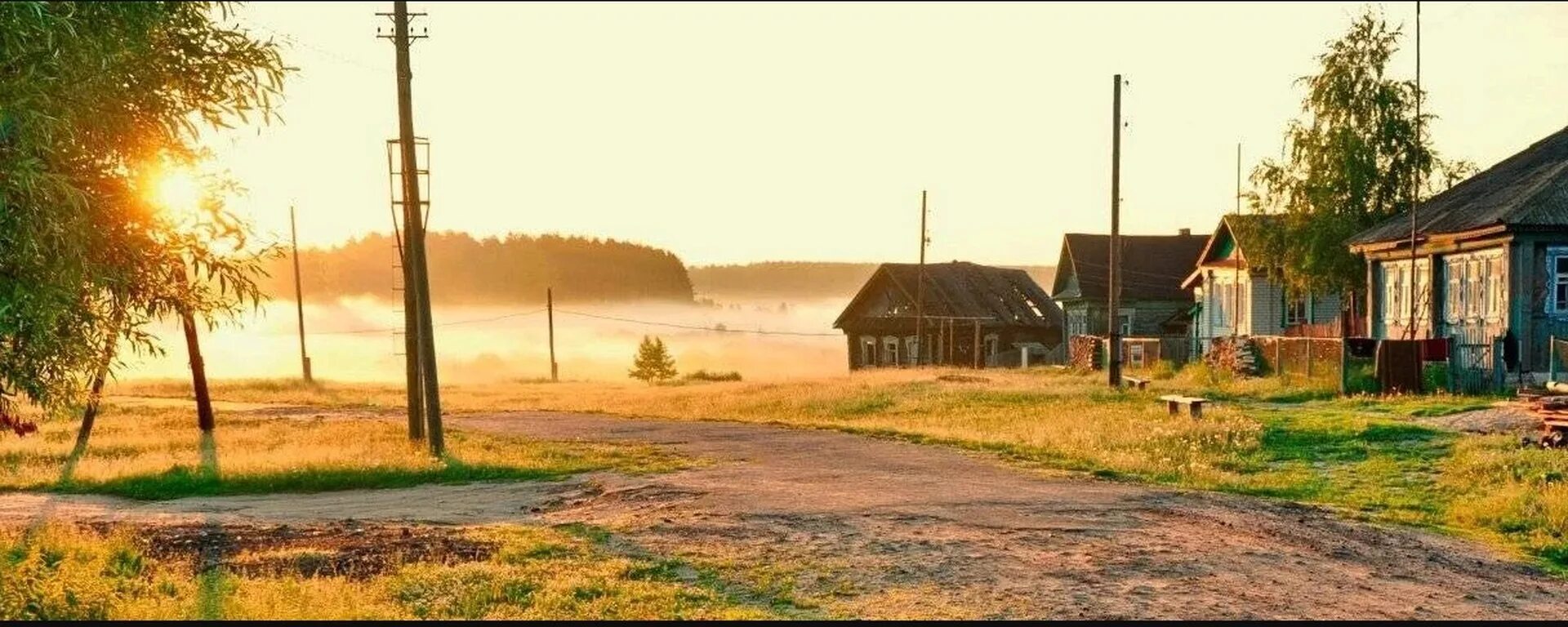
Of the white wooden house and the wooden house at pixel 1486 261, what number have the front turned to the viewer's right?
0

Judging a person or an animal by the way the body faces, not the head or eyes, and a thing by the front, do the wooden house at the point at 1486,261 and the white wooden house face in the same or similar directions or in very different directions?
same or similar directions

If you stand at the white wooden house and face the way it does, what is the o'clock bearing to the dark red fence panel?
The dark red fence panel is roughly at 10 o'clock from the white wooden house.

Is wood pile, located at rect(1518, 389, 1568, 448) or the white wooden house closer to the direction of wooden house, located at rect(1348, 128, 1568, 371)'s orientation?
the wood pile

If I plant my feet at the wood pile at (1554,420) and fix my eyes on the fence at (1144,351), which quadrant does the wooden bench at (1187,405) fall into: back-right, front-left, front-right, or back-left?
front-left

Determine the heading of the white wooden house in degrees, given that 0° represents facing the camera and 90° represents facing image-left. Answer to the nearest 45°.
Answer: approximately 45°

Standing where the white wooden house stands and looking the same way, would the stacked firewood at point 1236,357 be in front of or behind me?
in front

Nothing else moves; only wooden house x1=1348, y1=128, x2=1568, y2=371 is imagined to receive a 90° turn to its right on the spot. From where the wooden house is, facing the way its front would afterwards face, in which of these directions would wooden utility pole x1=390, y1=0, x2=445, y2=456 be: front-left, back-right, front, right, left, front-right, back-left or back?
left

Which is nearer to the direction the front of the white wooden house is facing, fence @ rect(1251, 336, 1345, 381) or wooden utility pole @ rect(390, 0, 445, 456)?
the wooden utility pole

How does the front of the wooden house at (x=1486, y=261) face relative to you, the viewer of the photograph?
facing the viewer and to the left of the viewer
